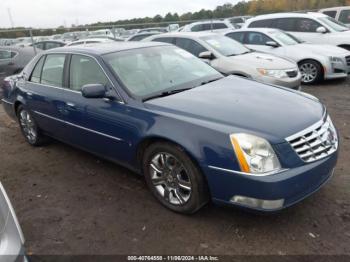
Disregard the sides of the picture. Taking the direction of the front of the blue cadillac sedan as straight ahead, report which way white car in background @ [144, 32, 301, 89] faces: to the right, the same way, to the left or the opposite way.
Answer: the same way

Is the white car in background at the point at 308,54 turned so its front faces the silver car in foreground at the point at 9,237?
no

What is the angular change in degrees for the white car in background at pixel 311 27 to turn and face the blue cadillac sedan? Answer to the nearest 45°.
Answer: approximately 45° to its right

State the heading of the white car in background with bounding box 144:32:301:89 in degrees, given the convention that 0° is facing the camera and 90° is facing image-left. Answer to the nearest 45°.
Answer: approximately 315°

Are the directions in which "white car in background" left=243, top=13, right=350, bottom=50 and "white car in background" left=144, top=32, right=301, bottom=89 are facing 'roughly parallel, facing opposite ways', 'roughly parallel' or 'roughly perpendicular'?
roughly parallel

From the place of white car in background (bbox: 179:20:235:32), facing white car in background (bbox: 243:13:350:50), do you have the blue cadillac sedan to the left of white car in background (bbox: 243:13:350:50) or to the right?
right

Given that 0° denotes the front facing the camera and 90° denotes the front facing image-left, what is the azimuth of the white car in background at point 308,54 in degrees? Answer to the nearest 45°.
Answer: approximately 315°

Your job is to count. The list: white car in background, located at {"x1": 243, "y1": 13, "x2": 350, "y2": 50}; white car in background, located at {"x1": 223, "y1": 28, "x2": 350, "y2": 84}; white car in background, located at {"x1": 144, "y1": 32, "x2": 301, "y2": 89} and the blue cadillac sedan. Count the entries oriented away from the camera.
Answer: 0

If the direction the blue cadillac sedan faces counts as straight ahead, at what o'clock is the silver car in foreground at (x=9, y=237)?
The silver car in foreground is roughly at 3 o'clock from the blue cadillac sedan.

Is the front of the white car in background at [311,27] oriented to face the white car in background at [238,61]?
no

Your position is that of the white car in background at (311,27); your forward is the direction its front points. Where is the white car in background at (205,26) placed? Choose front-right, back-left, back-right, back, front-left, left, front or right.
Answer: back

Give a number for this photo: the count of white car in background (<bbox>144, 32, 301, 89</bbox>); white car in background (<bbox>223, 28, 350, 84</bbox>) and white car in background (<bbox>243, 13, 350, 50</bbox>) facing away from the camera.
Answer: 0

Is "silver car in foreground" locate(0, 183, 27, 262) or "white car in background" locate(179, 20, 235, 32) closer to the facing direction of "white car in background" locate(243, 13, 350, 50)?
the silver car in foreground

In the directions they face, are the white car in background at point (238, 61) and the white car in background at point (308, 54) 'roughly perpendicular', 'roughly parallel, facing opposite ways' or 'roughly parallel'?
roughly parallel

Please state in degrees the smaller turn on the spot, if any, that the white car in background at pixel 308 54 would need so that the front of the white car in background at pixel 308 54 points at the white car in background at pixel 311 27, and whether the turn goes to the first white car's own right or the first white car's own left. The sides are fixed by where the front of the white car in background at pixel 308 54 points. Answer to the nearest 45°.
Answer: approximately 135° to the first white car's own left

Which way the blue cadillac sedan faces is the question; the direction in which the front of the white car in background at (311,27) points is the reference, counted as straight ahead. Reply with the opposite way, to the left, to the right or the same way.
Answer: the same way

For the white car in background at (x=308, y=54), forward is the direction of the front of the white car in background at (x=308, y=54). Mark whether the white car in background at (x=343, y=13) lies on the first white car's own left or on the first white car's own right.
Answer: on the first white car's own left

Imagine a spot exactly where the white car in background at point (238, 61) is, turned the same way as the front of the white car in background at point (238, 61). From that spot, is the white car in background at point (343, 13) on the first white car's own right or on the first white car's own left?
on the first white car's own left

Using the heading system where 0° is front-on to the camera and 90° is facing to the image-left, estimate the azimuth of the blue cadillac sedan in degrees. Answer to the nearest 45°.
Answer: approximately 315°
